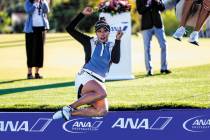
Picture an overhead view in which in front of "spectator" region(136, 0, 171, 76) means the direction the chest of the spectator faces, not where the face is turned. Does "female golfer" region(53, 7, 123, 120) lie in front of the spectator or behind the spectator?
in front

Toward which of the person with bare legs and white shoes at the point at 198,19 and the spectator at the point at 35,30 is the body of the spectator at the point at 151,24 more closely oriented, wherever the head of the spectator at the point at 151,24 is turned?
the person with bare legs and white shoes

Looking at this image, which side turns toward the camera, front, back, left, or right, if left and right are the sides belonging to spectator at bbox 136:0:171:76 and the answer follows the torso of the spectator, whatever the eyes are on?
front

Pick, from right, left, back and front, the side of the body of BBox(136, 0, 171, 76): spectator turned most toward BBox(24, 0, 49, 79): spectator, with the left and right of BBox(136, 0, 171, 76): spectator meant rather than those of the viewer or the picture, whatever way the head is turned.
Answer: right

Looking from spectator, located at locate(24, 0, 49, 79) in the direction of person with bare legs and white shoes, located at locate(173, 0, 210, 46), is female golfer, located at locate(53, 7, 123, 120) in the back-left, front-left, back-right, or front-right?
front-right

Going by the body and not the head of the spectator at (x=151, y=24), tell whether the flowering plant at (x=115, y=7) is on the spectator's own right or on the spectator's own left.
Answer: on the spectator's own right
